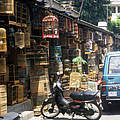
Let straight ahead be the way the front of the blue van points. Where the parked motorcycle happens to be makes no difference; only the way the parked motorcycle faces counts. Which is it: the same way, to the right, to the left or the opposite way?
to the left
